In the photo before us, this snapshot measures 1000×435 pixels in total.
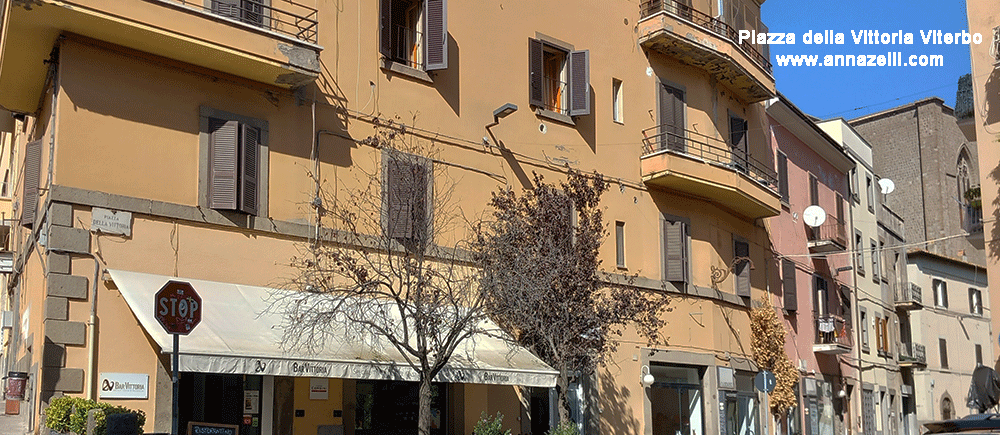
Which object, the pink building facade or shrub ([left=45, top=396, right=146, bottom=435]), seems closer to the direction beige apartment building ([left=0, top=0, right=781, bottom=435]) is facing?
the shrub

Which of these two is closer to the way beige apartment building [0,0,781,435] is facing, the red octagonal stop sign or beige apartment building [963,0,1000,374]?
the red octagonal stop sign

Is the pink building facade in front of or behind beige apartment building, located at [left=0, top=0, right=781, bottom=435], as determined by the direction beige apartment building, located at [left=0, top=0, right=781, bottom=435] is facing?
behind

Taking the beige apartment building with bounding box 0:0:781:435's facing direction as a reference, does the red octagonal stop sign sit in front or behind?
in front

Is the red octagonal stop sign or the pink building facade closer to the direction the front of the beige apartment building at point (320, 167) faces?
the red octagonal stop sign
